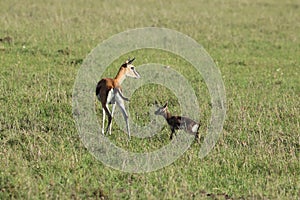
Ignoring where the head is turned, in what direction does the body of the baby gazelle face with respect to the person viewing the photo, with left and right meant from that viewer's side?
facing to the left of the viewer
